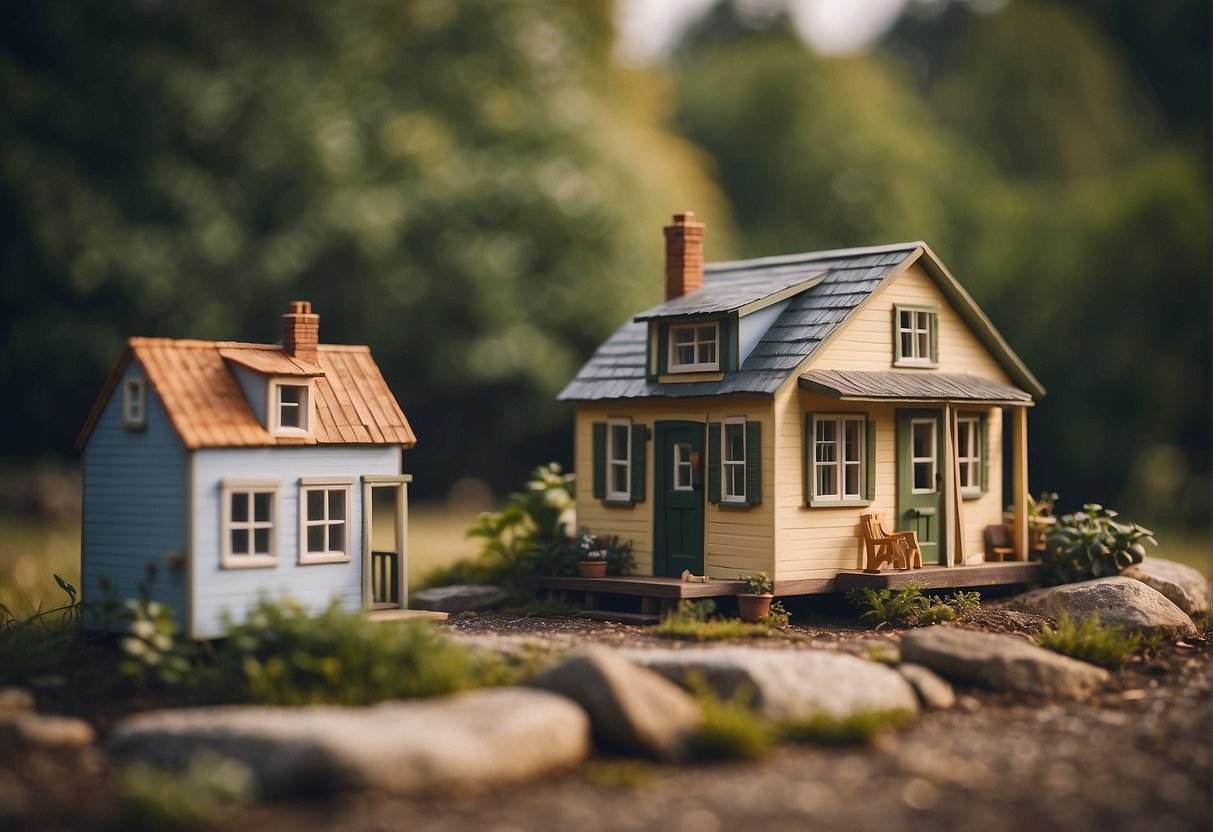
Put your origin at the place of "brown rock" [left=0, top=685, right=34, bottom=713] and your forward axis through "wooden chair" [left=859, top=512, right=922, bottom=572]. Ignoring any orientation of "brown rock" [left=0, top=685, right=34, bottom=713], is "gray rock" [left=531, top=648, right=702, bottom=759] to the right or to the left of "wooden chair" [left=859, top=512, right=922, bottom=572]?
right

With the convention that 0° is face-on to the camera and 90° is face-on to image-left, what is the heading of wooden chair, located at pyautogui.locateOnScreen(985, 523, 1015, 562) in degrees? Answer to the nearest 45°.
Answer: approximately 315°

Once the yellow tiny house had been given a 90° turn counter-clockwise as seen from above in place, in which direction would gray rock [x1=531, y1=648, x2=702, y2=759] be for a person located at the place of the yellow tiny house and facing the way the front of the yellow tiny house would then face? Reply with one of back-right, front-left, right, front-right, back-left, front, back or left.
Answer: back-right

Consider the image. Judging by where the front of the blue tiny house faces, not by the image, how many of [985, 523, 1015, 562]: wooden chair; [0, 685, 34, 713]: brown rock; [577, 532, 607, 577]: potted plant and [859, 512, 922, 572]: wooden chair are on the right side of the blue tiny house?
1

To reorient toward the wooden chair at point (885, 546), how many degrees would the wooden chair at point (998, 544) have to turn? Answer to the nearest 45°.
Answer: approximately 90° to its right

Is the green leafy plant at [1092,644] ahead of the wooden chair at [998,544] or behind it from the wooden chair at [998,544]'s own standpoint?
ahead

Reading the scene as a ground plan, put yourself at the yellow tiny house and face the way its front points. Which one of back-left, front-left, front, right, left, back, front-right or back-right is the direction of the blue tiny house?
right

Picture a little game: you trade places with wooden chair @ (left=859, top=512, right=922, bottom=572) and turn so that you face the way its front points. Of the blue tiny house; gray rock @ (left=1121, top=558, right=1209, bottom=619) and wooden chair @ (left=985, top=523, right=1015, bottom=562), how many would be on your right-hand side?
1

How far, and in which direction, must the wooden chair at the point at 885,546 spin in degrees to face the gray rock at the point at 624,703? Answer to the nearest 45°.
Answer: approximately 45° to its right

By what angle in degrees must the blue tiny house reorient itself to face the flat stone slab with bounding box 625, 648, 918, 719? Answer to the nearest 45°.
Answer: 0° — it already faces it

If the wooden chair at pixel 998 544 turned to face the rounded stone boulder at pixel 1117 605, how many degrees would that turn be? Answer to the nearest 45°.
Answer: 0° — it already faces it

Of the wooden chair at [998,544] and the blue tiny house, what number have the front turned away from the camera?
0

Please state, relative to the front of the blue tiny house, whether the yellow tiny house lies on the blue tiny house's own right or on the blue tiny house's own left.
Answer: on the blue tiny house's own left

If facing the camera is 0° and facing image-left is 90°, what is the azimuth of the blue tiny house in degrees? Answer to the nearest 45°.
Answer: approximately 315°

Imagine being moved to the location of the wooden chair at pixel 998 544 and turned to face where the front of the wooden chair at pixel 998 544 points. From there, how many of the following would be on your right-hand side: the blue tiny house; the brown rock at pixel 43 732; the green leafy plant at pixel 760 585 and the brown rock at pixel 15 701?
4
